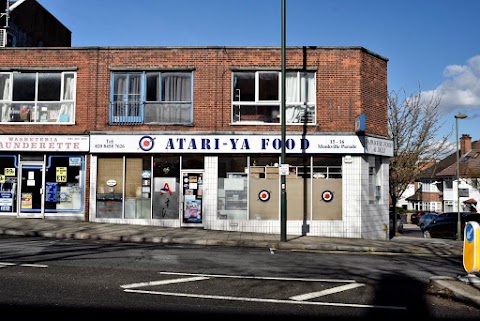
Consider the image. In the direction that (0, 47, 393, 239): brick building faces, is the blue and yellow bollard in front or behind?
in front

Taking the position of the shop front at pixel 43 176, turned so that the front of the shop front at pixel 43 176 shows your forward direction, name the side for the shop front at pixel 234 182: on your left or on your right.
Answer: on your left

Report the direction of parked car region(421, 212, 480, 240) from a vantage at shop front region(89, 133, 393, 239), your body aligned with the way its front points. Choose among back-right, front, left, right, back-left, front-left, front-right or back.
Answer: back-left

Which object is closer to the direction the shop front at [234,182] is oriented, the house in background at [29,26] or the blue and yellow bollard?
the blue and yellow bollard

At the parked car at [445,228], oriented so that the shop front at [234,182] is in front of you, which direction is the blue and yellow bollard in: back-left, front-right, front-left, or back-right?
front-left

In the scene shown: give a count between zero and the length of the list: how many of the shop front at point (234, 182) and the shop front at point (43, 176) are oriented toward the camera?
2

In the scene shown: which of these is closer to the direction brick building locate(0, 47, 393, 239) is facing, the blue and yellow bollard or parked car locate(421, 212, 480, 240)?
the blue and yellow bollard

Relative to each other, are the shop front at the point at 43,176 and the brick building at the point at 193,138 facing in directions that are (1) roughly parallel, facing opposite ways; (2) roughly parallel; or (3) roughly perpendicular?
roughly parallel

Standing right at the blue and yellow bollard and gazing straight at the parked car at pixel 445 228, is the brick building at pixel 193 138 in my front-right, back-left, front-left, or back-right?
front-left

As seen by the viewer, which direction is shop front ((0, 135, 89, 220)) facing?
toward the camera

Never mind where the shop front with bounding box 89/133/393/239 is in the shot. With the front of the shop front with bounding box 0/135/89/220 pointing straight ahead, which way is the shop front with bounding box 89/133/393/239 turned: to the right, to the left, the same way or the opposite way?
the same way

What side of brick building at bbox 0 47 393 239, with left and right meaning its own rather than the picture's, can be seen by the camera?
front
